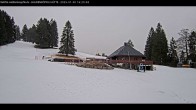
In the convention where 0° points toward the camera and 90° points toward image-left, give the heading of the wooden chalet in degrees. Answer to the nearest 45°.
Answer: approximately 0°

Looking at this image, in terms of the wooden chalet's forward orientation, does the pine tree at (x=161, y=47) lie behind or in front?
behind
